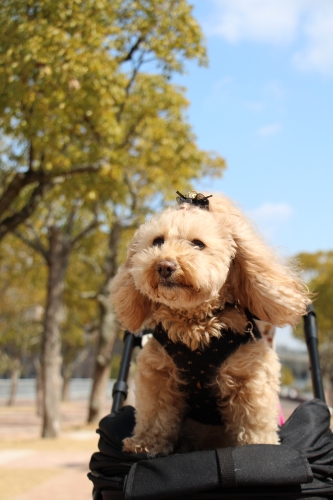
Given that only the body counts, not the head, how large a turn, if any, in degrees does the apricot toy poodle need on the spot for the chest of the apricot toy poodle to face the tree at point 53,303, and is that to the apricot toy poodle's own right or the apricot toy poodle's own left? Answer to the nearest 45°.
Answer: approximately 180°

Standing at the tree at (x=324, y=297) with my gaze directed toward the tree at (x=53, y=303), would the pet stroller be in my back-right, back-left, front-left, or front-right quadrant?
front-left

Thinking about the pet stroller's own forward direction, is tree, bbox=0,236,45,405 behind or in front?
behind

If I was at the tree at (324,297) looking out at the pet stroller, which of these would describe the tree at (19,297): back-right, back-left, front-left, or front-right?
front-right

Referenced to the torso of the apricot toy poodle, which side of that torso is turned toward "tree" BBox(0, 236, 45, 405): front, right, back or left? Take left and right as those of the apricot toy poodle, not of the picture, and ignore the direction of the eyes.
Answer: back

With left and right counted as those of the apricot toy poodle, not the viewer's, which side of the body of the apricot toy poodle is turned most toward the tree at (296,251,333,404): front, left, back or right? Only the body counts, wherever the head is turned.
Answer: back

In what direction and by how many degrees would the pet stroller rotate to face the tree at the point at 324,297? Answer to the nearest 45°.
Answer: approximately 180°

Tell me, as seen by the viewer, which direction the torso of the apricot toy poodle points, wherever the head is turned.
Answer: toward the camera

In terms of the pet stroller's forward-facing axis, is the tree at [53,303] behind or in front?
behind

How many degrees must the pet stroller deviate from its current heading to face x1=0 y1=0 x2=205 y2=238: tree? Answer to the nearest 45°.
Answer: approximately 180°
